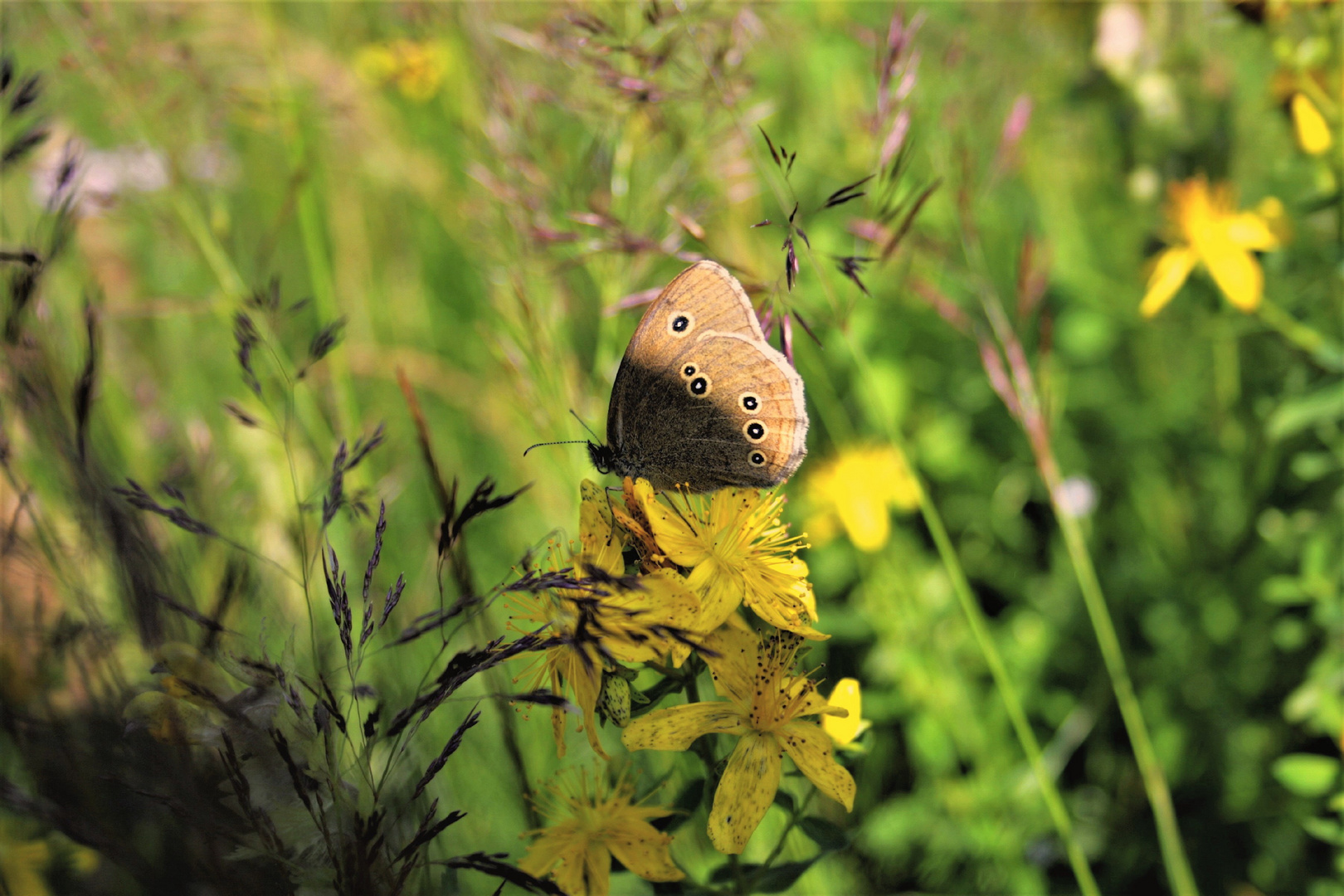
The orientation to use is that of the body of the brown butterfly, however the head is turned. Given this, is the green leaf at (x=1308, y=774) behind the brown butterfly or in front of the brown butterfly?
behind

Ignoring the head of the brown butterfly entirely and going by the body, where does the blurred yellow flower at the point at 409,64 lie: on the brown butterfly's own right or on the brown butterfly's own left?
on the brown butterfly's own right

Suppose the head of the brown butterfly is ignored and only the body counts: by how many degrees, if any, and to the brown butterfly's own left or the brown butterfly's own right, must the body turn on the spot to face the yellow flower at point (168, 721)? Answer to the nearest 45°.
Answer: approximately 45° to the brown butterfly's own left

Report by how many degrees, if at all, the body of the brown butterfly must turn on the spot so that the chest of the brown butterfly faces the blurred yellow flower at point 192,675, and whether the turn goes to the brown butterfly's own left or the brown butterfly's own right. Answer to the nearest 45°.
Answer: approximately 45° to the brown butterfly's own left

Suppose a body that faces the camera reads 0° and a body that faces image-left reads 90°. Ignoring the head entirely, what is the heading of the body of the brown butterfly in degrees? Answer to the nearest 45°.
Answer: approximately 90°
